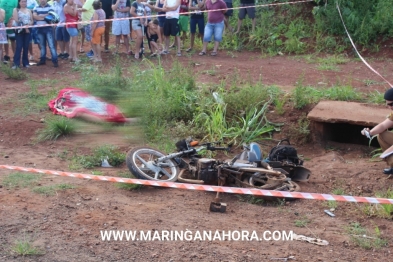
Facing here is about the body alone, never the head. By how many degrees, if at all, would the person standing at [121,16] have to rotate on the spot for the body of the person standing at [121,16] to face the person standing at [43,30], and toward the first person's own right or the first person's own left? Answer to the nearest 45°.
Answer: approximately 90° to the first person's own right

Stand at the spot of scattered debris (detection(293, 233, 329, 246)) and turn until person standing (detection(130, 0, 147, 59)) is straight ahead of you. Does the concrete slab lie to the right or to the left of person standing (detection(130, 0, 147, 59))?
right

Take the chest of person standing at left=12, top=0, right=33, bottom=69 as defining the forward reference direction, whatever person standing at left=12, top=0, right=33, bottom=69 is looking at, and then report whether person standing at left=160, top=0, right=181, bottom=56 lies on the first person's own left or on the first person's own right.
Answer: on the first person's own left

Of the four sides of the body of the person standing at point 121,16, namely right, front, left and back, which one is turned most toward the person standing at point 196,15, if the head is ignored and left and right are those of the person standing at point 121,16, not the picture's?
left

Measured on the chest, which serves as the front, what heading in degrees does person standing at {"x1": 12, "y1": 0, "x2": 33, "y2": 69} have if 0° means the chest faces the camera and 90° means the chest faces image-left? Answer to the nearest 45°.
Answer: approximately 0°

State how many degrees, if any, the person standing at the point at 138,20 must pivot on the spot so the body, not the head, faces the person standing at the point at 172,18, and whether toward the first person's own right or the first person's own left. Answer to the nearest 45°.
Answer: approximately 45° to the first person's own left

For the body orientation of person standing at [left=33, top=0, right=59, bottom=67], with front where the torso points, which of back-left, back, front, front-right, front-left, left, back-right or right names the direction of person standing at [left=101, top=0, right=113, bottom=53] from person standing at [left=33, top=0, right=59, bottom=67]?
back-left

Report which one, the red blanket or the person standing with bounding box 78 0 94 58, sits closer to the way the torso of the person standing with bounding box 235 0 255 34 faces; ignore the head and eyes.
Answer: the red blanket

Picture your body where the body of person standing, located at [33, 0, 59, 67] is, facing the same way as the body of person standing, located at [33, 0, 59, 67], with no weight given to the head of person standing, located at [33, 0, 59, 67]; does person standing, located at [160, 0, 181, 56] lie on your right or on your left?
on your left

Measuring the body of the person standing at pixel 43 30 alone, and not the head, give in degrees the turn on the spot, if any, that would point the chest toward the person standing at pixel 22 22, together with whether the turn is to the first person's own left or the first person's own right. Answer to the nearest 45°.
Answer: approximately 45° to the first person's own right
